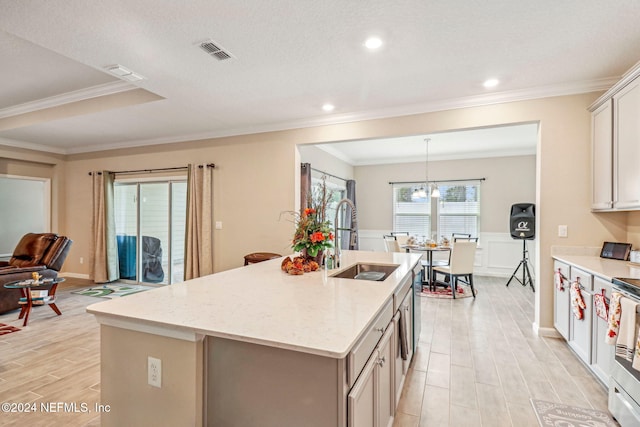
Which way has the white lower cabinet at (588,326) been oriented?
to the viewer's left

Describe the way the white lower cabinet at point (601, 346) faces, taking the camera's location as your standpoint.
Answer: facing to the left of the viewer

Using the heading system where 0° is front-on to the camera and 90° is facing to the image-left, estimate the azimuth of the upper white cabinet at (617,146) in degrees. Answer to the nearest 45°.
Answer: approximately 90°

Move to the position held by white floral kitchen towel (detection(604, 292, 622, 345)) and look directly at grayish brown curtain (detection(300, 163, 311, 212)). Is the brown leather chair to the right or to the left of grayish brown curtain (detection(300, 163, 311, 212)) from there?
left

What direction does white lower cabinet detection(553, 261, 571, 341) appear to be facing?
to the viewer's left
